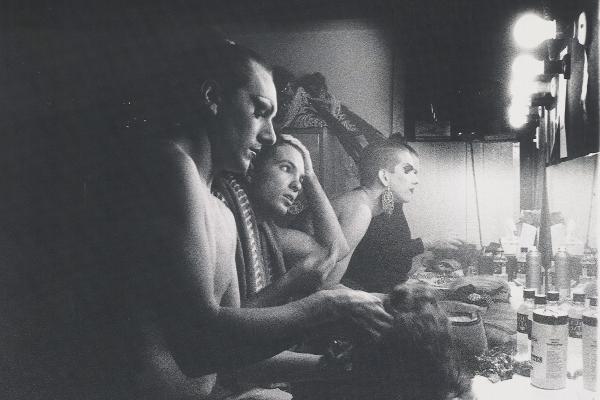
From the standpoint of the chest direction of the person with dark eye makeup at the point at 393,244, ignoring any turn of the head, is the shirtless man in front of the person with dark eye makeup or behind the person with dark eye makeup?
behind

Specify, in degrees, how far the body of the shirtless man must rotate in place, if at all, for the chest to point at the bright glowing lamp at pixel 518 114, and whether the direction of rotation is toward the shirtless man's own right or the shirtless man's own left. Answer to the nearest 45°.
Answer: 0° — they already face it

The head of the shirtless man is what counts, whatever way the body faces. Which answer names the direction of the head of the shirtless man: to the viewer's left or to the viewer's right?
to the viewer's right

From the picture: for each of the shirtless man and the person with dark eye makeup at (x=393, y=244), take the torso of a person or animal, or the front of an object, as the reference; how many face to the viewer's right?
2

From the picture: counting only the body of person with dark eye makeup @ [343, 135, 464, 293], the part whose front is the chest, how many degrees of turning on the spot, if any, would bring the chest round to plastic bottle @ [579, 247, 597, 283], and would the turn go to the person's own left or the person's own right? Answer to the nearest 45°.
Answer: approximately 45° to the person's own left

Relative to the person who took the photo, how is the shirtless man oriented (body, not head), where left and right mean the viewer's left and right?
facing to the right of the viewer

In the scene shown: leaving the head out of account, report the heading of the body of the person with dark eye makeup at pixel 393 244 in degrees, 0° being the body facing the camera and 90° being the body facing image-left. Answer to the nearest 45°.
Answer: approximately 270°

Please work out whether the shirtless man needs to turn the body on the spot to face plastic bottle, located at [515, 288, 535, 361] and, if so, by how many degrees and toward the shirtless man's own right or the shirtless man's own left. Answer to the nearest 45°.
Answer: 0° — they already face it

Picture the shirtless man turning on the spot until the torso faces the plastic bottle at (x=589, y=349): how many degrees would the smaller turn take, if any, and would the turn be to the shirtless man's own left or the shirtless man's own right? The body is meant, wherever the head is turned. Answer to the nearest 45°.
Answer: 0° — they already face it

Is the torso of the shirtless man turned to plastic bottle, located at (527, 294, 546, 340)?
yes
